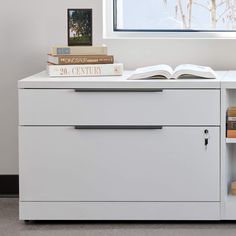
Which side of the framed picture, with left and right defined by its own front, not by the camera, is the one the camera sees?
front

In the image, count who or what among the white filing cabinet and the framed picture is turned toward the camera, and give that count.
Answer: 2
